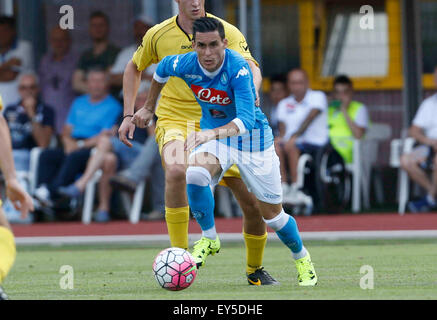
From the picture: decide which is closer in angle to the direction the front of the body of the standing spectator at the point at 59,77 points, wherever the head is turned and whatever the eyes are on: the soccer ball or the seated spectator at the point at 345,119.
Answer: the soccer ball

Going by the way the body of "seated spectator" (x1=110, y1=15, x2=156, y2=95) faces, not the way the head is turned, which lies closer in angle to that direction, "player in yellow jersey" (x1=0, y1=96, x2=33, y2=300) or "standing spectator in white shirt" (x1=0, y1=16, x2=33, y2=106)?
the player in yellow jersey

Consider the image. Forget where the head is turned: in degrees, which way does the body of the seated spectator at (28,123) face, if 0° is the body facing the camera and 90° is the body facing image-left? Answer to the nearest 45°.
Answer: approximately 0°

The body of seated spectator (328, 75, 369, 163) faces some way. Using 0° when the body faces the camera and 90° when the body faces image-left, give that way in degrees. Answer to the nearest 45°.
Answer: approximately 0°

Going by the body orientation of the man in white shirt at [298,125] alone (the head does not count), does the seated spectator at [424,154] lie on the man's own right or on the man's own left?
on the man's own left

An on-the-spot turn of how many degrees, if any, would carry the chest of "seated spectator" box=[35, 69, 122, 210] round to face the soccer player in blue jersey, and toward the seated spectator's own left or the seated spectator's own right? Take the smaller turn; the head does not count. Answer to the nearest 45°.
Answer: approximately 45° to the seated spectator's own left

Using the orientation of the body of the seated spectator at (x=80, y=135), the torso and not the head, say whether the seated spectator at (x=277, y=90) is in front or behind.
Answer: behind
